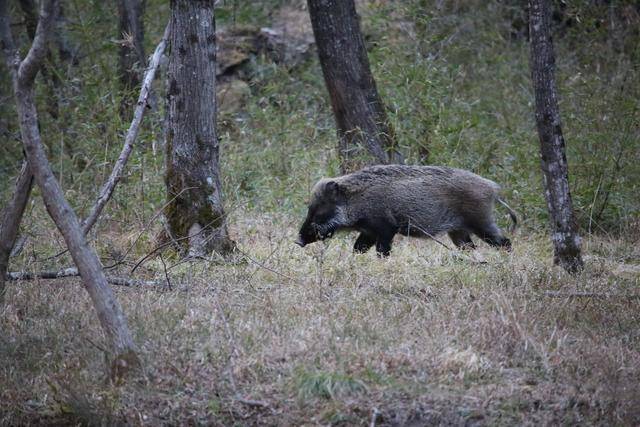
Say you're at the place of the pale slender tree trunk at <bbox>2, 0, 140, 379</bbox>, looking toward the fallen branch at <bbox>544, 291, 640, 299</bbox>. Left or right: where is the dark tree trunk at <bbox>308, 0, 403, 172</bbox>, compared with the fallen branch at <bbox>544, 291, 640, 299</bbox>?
left

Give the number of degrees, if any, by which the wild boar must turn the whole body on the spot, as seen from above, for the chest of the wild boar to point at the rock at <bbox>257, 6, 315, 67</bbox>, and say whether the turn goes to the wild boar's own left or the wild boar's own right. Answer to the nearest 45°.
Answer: approximately 90° to the wild boar's own right

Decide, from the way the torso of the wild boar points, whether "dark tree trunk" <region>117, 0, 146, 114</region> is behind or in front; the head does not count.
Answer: in front

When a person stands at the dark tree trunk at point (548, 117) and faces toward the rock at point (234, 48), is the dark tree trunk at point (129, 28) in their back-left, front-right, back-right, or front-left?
front-left

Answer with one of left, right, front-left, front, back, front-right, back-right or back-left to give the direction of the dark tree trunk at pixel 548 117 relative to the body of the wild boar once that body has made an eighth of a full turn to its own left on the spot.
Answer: left

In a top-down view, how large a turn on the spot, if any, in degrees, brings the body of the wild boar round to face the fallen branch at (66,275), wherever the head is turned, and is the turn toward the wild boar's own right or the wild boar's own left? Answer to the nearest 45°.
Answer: approximately 45° to the wild boar's own left

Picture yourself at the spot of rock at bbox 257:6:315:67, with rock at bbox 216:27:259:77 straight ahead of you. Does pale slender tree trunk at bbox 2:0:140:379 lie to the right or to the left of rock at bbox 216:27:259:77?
left

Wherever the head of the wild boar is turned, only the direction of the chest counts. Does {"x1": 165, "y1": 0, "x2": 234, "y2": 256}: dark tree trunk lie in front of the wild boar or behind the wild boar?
in front

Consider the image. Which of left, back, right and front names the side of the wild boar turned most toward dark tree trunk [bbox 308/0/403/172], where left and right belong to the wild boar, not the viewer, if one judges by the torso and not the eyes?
right

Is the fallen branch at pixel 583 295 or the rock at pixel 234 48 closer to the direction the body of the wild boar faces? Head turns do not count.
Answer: the rock

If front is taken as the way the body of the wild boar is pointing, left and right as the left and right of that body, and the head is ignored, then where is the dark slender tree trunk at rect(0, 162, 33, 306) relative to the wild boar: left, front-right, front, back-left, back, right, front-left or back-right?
front-left

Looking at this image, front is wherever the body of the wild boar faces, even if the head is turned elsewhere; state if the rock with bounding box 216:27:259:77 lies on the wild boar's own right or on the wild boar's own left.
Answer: on the wild boar's own right

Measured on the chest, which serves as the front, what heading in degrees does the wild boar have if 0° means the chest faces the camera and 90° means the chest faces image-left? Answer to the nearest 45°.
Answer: approximately 90°
